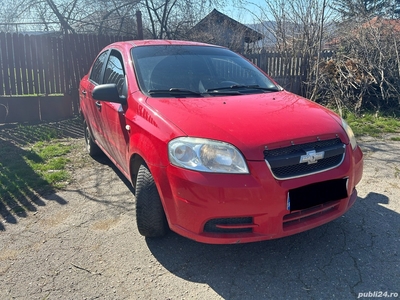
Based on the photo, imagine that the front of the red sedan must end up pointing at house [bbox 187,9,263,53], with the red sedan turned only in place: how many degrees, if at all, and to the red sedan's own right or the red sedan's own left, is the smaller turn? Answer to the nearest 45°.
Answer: approximately 135° to the red sedan's own left

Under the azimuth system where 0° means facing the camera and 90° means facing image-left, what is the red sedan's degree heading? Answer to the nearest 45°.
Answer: approximately 315°

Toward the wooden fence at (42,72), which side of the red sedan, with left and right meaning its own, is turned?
back

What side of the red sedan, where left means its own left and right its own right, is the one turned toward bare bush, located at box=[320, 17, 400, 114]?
left
